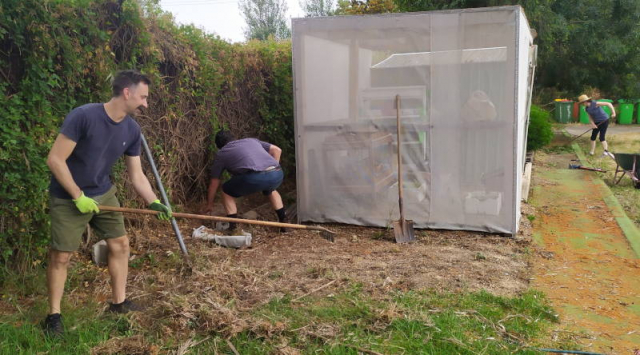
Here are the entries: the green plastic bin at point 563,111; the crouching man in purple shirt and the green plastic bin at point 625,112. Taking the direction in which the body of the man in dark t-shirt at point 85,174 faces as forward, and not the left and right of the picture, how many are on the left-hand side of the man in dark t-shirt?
3

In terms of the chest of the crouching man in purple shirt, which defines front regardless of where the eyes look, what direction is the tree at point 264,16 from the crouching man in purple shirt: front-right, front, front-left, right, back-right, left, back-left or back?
front-right

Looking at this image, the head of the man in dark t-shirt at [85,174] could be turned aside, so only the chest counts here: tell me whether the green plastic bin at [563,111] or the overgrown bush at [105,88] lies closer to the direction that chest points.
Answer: the green plastic bin

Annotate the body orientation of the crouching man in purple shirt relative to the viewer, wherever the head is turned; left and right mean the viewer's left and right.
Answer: facing away from the viewer and to the left of the viewer

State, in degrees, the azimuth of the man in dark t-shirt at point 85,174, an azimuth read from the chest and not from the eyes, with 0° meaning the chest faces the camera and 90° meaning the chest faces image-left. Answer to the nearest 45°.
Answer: approximately 315°

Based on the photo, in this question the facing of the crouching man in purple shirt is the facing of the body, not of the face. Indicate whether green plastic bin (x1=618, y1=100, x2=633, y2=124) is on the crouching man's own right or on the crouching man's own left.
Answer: on the crouching man's own right

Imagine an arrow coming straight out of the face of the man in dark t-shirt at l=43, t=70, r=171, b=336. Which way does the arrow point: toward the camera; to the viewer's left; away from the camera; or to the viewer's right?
to the viewer's right

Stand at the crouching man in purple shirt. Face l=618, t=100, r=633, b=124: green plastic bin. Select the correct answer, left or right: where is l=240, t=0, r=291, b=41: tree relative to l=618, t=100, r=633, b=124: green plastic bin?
left
